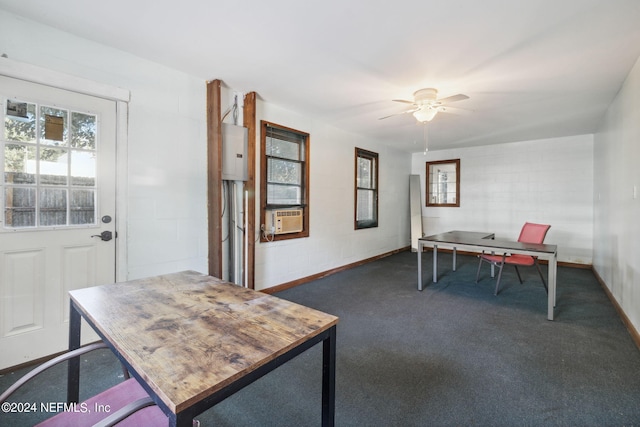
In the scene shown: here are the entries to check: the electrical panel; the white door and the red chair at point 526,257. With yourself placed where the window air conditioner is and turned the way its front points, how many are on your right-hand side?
2

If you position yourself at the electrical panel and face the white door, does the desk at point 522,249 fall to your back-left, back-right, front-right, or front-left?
back-left

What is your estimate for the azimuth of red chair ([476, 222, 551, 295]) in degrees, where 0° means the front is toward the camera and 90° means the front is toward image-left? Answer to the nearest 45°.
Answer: approximately 45°

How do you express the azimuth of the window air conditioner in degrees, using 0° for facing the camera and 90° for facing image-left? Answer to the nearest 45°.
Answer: approximately 315°

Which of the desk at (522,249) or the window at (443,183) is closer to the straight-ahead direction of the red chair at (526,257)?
the desk

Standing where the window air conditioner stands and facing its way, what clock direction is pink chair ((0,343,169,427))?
The pink chair is roughly at 2 o'clock from the window air conditioner.

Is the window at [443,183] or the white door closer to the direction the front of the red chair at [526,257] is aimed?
the white door

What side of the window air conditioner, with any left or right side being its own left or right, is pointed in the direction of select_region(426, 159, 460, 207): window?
left

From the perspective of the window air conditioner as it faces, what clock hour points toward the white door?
The white door is roughly at 3 o'clock from the window air conditioner.

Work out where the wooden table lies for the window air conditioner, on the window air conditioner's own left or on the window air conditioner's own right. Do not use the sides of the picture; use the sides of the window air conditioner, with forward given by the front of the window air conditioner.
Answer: on the window air conditioner's own right
